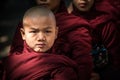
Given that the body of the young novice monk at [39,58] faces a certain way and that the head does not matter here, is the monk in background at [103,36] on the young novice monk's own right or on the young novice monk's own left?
on the young novice monk's own left

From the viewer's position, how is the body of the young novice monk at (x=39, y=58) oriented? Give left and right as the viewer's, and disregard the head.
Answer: facing the viewer
